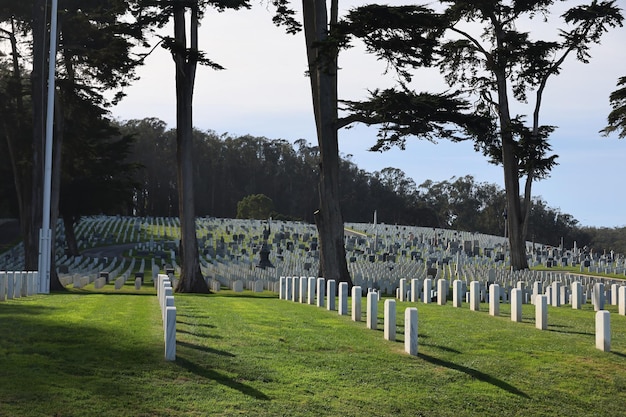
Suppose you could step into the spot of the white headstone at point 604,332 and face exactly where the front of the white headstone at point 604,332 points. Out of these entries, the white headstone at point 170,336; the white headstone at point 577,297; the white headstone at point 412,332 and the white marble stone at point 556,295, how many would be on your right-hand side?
2

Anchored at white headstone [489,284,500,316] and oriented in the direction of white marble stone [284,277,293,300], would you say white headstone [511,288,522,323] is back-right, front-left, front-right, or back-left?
back-left

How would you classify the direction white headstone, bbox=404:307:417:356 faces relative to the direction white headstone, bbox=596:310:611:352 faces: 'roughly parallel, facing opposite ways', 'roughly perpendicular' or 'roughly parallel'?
roughly parallel

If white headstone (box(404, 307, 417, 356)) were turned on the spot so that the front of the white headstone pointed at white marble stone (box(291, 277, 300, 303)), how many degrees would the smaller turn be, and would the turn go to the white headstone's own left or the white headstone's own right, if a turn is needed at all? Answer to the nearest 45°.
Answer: approximately 90° to the white headstone's own right
